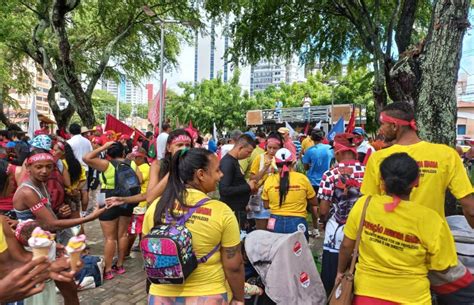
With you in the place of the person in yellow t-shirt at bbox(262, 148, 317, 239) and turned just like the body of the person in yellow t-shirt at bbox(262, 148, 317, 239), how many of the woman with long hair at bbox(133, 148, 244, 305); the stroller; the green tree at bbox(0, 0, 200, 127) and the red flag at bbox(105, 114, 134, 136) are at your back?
2

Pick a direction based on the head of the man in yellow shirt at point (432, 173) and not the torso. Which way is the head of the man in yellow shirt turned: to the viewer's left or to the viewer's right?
to the viewer's left
